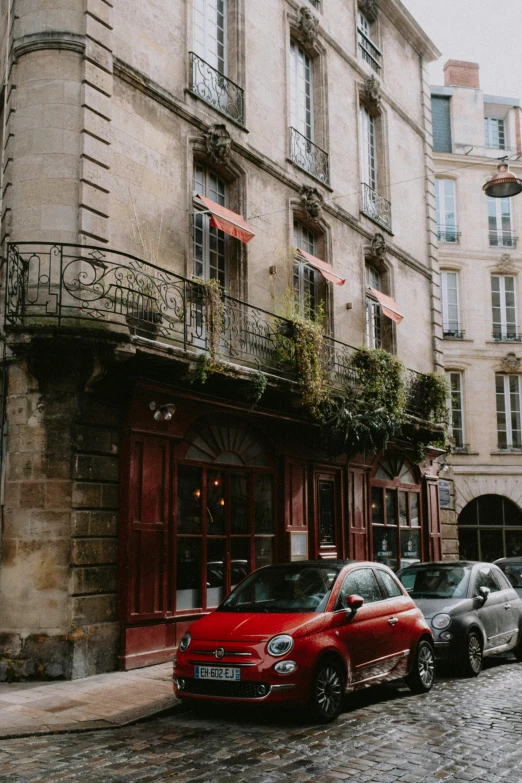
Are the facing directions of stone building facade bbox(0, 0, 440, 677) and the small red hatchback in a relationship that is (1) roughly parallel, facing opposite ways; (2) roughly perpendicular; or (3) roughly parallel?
roughly perpendicular

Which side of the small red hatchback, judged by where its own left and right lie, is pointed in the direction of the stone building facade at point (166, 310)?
right

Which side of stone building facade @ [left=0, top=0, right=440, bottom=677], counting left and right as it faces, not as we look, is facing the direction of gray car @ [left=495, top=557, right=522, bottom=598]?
left

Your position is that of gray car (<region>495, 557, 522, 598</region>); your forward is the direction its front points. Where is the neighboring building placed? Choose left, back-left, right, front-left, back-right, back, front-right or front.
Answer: back-right

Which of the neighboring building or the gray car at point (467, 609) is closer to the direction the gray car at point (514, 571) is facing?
the gray car

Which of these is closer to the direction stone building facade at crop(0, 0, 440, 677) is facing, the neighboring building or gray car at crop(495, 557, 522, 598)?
the gray car

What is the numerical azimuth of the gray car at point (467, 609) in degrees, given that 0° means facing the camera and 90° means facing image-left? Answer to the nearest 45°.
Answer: approximately 45°

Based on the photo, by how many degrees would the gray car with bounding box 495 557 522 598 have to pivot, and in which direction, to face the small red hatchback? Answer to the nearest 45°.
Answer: approximately 45° to its left
